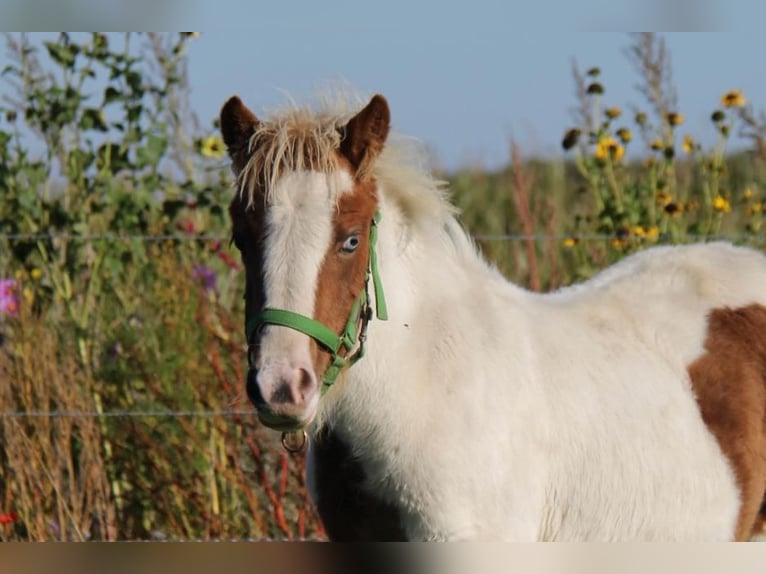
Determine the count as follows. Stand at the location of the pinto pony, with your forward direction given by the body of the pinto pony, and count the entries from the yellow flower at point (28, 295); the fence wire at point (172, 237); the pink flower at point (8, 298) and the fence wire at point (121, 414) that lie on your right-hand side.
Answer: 4

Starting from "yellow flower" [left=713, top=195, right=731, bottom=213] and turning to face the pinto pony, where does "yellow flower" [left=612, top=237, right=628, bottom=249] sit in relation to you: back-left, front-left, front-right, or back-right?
front-right

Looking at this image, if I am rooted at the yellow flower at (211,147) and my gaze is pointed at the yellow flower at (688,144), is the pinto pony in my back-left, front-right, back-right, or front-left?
front-right

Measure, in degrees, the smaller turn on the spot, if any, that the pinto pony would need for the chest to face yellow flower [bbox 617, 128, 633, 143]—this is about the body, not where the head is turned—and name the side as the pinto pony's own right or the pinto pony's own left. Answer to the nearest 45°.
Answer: approximately 135° to the pinto pony's own right

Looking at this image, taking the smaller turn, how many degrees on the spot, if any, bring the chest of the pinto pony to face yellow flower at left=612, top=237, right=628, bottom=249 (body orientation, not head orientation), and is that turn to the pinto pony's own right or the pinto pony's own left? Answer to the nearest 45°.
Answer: approximately 135° to the pinto pony's own right

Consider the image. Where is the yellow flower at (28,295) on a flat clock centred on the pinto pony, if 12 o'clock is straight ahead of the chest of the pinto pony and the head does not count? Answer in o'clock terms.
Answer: The yellow flower is roughly at 3 o'clock from the pinto pony.

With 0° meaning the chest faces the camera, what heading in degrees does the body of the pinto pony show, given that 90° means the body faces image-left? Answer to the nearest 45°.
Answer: approximately 45°

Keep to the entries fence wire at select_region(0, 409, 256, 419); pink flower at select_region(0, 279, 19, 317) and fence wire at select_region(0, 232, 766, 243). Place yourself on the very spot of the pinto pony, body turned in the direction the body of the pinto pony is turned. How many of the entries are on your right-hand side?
3

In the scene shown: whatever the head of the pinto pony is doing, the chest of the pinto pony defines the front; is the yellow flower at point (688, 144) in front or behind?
behind

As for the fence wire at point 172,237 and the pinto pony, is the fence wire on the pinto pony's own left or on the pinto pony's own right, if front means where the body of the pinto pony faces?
on the pinto pony's own right

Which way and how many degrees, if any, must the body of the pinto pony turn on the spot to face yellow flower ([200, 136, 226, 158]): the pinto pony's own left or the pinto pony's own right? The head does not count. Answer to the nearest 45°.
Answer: approximately 90° to the pinto pony's own right

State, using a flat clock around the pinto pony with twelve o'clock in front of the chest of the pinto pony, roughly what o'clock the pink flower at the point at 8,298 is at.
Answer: The pink flower is roughly at 3 o'clock from the pinto pony.

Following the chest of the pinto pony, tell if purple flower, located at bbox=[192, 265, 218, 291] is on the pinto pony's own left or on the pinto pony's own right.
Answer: on the pinto pony's own right
